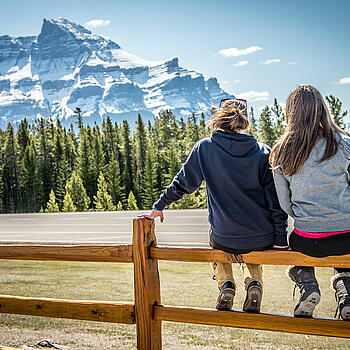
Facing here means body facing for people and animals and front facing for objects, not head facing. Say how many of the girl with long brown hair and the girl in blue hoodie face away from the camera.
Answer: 2

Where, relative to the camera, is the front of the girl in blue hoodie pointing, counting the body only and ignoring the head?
away from the camera

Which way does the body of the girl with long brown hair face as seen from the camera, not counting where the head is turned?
away from the camera

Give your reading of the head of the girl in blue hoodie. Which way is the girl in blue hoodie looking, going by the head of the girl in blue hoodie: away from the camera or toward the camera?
away from the camera

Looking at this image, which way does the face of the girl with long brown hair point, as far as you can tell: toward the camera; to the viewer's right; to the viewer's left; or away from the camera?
away from the camera
